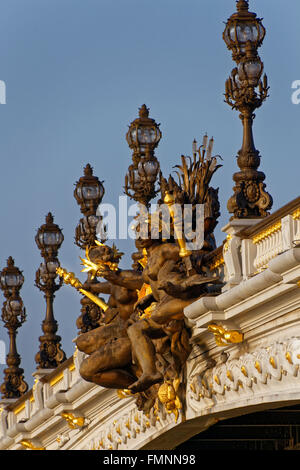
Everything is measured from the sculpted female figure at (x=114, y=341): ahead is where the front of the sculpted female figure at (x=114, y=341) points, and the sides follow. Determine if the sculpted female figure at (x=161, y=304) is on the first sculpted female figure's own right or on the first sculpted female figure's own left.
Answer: on the first sculpted female figure's own left

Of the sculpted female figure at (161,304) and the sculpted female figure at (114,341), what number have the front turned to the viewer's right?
0

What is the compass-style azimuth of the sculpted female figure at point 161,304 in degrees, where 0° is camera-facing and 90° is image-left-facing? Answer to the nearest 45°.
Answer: approximately 45°

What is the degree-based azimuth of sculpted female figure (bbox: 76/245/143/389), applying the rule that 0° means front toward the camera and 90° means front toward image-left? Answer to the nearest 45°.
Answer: approximately 45°
